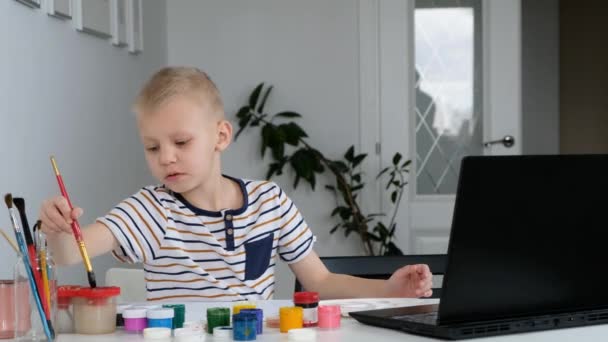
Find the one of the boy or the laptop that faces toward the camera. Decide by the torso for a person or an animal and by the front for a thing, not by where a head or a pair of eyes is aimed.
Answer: the boy

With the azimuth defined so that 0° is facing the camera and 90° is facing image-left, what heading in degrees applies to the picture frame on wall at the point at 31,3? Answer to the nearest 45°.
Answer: approximately 315°

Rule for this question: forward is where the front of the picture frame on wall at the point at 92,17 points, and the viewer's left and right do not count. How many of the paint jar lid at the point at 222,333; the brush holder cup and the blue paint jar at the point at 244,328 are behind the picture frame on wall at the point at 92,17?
0

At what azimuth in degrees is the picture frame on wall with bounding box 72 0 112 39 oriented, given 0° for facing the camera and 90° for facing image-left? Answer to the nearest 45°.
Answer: approximately 315°

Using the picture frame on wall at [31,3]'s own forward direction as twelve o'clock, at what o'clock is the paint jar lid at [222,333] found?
The paint jar lid is roughly at 1 o'clock from the picture frame on wall.

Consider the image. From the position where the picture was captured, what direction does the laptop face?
facing away from the viewer and to the left of the viewer

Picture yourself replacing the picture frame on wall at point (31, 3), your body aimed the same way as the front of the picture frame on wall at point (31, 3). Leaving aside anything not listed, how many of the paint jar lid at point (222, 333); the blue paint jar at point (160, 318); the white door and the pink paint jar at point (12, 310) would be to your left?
1

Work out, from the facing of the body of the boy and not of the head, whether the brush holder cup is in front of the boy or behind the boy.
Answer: in front

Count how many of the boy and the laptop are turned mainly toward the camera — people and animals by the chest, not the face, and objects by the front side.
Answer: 1

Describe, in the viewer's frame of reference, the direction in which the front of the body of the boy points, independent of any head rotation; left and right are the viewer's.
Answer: facing the viewer

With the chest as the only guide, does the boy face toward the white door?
no

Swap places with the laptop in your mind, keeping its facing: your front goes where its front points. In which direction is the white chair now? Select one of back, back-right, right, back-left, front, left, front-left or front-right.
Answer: front

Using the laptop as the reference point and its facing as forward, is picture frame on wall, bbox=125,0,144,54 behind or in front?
in front

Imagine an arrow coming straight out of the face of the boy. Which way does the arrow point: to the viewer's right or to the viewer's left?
to the viewer's left

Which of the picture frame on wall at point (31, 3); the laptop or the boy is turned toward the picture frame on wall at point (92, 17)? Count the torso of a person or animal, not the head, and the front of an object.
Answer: the laptop
